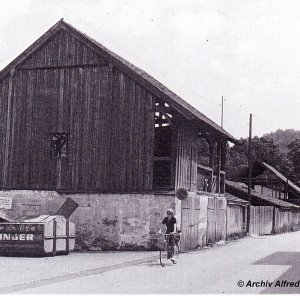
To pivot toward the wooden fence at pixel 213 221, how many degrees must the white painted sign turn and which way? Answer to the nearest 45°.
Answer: approximately 90° to its left

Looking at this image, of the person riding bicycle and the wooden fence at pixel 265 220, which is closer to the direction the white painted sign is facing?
the person riding bicycle

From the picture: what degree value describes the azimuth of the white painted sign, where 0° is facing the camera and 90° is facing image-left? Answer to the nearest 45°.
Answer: approximately 0°

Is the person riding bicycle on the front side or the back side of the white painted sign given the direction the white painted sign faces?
on the front side

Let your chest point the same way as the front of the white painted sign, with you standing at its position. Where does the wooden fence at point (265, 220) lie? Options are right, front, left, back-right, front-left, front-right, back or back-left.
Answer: back-left
